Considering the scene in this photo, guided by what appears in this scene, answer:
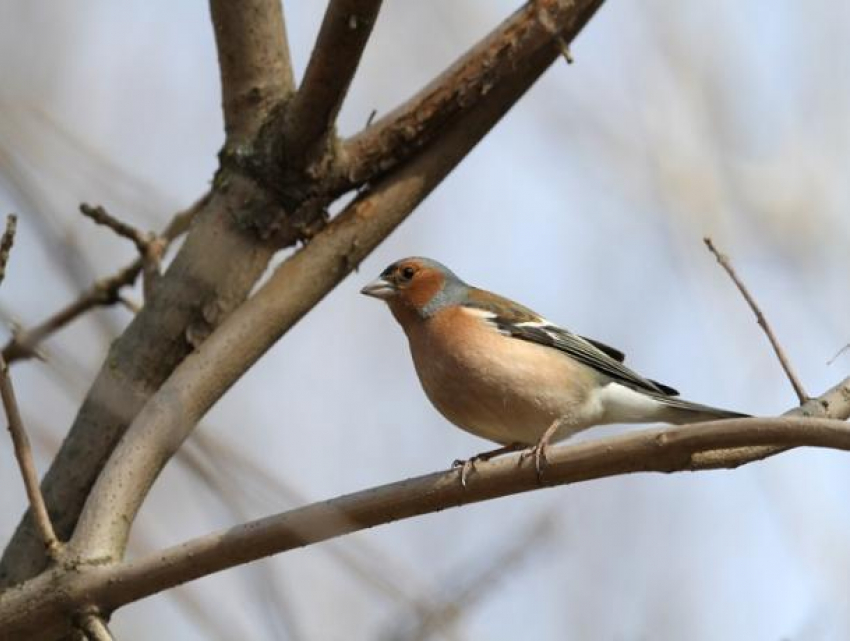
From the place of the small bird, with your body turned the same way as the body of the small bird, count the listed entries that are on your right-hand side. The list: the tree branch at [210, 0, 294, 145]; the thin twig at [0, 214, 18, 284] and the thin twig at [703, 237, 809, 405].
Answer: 0

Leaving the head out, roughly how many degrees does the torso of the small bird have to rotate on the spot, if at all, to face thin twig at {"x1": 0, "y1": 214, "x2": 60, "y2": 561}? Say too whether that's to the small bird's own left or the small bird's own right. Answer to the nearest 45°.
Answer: approximately 45° to the small bird's own left

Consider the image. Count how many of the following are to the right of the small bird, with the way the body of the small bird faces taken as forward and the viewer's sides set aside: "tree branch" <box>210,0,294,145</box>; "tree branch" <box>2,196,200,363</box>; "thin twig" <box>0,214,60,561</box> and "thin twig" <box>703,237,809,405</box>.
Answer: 0

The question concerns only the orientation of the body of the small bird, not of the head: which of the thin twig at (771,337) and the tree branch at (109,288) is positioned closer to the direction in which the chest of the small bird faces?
the tree branch

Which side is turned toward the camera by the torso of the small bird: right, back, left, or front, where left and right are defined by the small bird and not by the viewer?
left

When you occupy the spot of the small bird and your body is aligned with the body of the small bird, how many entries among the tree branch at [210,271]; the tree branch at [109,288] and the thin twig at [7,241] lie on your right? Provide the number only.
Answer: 0

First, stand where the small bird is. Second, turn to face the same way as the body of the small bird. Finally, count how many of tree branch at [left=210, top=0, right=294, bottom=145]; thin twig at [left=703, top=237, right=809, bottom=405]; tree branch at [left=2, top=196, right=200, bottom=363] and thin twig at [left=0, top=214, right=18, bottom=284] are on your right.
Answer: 0
